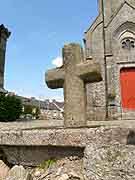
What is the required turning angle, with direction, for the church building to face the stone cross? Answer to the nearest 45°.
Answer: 0° — it already faces it

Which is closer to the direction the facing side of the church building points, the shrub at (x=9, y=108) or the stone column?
the shrub

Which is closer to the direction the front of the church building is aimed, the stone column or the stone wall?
the stone wall

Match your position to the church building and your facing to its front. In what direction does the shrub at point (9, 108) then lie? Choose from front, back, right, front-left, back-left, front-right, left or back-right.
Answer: front-right

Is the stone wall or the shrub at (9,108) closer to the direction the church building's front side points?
the stone wall

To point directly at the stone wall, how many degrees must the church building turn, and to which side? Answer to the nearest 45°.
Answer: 0° — it already faces it

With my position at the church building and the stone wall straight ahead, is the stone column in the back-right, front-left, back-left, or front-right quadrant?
back-right

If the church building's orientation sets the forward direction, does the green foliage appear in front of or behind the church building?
in front

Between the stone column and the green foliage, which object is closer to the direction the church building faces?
the green foliage

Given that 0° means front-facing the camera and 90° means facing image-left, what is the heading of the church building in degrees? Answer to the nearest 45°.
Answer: approximately 0°

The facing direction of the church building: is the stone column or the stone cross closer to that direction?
the stone cross

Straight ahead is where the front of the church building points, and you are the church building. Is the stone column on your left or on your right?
on your right
